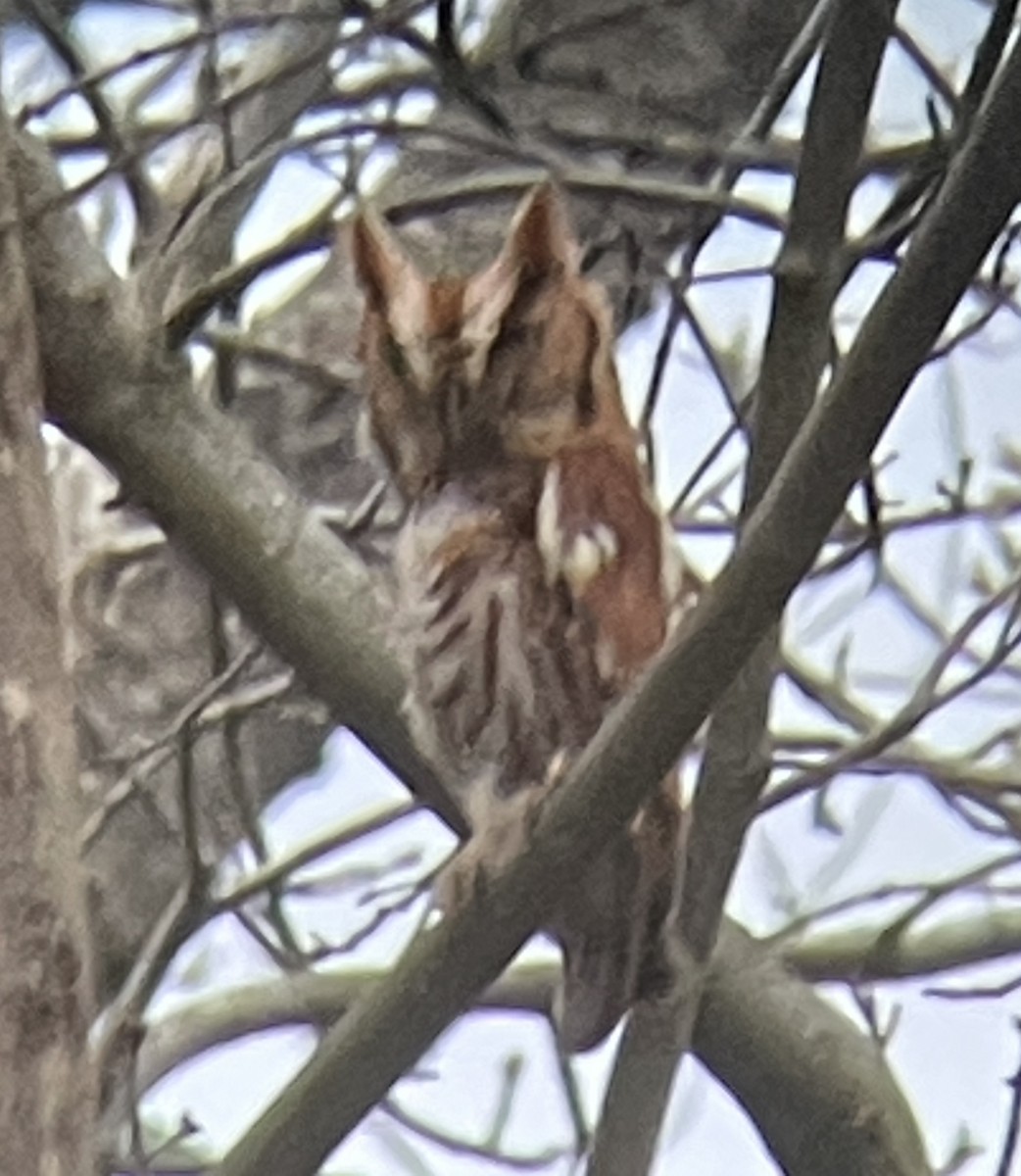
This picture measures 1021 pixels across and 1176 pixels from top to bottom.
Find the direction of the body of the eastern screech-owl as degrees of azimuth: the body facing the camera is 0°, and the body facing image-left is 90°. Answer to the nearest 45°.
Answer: approximately 45°
